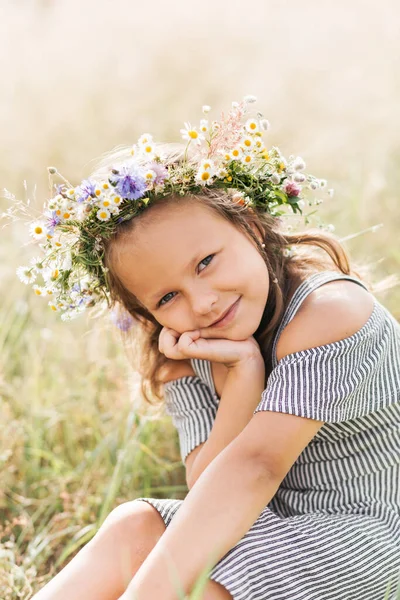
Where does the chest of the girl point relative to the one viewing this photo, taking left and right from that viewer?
facing the viewer and to the left of the viewer
